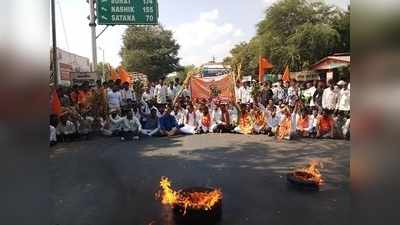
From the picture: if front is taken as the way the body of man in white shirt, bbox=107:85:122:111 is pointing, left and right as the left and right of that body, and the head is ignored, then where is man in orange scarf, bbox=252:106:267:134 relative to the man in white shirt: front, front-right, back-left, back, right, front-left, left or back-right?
front-left

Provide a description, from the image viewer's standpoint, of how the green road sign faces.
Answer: facing the viewer

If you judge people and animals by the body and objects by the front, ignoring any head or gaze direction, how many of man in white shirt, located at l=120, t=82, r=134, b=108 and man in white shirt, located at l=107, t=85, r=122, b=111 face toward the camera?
2

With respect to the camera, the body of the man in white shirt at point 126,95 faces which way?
toward the camera

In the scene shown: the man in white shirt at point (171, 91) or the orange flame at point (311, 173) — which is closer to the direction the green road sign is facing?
the orange flame

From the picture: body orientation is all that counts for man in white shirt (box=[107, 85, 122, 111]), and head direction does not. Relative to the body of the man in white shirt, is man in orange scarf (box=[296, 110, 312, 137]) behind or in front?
in front
